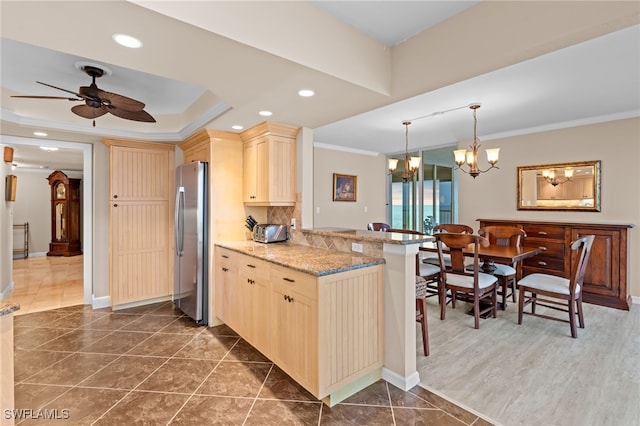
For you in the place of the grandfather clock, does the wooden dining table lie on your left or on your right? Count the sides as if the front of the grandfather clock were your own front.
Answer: on your left

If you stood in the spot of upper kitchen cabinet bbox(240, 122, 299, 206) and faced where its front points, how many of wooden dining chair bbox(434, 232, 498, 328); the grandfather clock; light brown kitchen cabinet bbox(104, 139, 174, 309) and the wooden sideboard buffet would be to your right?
2

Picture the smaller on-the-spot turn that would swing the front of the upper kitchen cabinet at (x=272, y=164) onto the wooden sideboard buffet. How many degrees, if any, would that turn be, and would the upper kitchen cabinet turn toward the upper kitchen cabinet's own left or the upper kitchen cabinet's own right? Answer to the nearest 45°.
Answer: approximately 135° to the upper kitchen cabinet's own left

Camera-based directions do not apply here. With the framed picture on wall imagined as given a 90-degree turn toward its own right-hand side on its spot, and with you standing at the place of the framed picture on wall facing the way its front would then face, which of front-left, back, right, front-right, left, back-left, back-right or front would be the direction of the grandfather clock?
front-right
